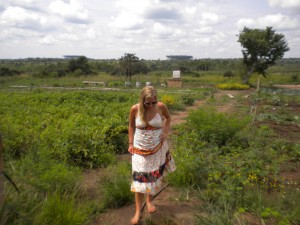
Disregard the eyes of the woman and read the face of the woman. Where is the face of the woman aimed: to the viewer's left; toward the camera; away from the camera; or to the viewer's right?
toward the camera

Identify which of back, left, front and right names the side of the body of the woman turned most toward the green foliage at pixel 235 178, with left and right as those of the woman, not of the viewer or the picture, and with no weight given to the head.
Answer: left

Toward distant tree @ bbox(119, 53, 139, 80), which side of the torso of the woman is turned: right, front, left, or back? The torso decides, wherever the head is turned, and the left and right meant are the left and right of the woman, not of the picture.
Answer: back

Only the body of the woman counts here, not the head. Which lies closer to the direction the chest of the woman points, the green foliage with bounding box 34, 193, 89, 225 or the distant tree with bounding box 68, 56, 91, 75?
the green foliage

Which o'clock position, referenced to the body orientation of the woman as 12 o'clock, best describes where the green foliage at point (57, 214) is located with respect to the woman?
The green foliage is roughly at 2 o'clock from the woman.

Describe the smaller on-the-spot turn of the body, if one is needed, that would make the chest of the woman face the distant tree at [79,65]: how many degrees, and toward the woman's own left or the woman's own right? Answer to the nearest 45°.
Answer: approximately 180°

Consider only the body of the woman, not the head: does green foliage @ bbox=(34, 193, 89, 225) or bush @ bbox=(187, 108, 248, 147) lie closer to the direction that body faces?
the green foliage

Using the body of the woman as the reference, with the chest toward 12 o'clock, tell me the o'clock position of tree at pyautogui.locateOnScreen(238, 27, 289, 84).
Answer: The tree is roughly at 7 o'clock from the woman.

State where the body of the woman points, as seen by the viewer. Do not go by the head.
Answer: toward the camera

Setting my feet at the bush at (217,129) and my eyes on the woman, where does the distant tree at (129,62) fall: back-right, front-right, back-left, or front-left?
back-right

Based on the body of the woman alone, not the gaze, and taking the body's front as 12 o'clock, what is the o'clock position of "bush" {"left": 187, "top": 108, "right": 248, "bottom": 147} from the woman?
The bush is roughly at 7 o'clock from the woman.

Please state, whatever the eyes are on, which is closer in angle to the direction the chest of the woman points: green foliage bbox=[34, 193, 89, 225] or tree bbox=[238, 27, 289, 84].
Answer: the green foliage
